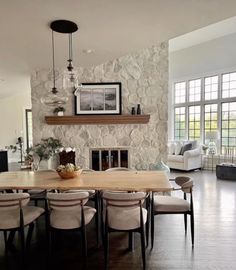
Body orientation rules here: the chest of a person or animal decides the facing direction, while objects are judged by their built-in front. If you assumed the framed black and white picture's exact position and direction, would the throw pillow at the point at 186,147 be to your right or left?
on your left

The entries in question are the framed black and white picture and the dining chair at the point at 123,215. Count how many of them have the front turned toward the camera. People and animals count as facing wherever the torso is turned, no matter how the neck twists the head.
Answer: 1

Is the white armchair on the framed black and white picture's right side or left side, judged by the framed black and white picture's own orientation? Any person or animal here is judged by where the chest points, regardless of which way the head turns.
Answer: on its left

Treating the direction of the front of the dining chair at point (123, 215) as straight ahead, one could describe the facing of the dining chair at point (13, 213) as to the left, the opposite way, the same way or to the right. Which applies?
the same way

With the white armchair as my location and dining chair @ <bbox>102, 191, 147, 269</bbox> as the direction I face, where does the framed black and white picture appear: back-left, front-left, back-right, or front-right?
front-right

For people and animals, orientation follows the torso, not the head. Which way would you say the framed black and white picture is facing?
toward the camera

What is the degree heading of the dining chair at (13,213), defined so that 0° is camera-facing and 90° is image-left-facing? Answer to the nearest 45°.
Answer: approximately 225°

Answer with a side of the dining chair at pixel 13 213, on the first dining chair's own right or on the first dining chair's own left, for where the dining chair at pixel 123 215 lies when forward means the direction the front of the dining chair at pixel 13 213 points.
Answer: on the first dining chair's own right

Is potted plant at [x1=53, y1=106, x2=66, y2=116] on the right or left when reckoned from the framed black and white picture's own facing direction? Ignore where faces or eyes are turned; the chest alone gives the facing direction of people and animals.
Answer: on its right

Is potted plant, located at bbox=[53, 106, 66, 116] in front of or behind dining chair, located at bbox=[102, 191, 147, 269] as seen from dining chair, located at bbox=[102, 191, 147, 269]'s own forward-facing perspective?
in front

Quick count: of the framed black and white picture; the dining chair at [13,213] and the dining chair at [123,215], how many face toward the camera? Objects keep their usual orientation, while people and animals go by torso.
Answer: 1

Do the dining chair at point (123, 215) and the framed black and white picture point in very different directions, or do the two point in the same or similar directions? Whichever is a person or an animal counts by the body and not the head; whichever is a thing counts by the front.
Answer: very different directions

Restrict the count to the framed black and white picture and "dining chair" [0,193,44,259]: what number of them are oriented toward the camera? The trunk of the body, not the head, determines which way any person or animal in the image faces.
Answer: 1

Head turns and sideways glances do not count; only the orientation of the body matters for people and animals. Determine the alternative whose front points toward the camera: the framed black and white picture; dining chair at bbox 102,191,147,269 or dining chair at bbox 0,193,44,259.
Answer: the framed black and white picture

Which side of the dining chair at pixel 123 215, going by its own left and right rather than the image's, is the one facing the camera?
back

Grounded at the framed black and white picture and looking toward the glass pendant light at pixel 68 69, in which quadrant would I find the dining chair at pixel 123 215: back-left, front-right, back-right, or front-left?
front-left
